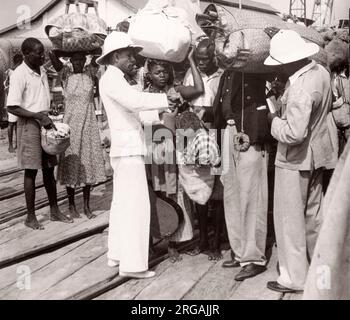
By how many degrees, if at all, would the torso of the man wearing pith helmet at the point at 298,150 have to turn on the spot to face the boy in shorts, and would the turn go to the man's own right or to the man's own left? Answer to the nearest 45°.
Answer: approximately 45° to the man's own right

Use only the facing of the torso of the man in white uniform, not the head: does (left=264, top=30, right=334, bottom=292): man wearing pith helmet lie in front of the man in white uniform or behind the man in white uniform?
in front

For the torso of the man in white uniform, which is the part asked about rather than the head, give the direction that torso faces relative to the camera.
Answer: to the viewer's right

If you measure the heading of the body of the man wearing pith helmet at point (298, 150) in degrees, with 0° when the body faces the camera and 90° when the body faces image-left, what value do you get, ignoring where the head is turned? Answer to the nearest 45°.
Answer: approximately 90°

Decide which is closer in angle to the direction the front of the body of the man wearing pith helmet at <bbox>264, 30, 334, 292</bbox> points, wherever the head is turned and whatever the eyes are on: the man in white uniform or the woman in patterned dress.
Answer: the man in white uniform

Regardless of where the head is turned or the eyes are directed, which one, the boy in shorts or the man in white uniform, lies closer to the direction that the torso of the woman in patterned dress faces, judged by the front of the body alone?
the man in white uniform

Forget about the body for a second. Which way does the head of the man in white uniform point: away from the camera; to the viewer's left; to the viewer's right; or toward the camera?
to the viewer's right

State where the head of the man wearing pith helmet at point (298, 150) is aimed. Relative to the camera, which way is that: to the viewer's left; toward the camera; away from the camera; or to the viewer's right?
to the viewer's left

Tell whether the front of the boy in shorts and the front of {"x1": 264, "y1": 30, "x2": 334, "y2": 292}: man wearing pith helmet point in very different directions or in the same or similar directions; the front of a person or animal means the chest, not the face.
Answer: very different directions

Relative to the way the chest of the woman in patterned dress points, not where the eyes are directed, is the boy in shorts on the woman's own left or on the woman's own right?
on the woman's own right

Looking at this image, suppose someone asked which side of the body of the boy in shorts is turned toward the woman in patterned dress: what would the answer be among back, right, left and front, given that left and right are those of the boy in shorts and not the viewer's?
left

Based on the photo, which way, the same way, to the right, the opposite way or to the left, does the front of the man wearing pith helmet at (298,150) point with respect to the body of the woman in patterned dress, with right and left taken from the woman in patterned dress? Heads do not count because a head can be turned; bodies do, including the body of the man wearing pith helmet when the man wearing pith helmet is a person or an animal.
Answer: to the right

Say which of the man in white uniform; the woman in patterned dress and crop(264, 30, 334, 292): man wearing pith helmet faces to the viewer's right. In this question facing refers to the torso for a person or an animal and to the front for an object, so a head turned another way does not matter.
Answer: the man in white uniform

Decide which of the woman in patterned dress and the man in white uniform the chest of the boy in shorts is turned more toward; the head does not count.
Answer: the man in white uniform

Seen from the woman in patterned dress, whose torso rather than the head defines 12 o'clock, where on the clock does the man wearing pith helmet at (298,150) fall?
The man wearing pith helmet is roughly at 11 o'clock from the woman in patterned dress.
